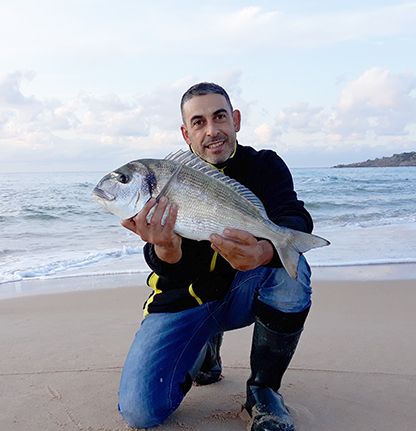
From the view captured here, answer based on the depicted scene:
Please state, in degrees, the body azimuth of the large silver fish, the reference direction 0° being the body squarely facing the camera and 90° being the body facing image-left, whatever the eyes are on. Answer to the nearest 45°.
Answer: approximately 90°

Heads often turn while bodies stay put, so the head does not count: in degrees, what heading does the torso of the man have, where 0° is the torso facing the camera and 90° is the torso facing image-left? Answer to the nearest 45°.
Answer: approximately 0°
